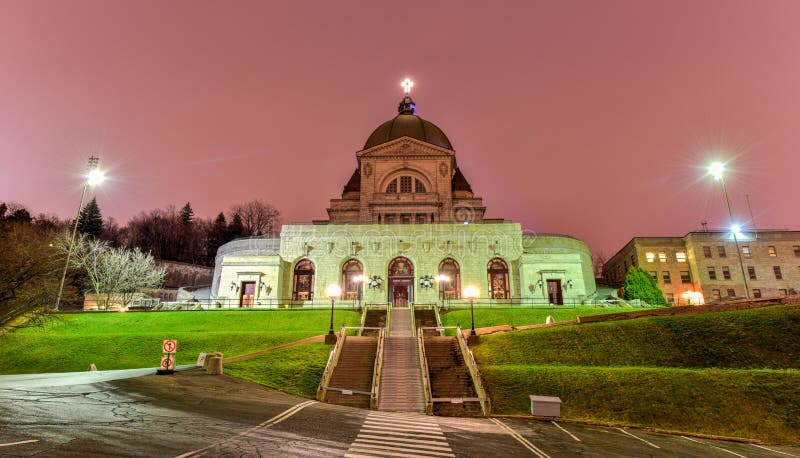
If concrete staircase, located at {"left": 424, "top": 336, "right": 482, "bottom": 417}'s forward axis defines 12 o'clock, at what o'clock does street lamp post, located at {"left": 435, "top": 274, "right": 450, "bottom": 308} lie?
The street lamp post is roughly at 6 o'clock from the concrete staircase.

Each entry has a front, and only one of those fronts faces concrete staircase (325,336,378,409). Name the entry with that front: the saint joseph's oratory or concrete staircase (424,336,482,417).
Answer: the saint joseph's oratory

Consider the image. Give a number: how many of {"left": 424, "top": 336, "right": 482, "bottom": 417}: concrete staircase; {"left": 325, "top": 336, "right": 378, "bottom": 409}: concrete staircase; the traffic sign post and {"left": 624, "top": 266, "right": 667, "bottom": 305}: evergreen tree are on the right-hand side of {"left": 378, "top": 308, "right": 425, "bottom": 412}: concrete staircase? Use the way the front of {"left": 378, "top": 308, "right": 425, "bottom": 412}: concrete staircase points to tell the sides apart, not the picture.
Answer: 2

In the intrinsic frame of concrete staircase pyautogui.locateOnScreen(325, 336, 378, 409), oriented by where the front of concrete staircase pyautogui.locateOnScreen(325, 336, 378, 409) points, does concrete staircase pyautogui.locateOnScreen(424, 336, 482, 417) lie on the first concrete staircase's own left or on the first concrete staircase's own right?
on the first concrete staircase's own left

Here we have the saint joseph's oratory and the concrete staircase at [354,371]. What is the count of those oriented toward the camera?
2

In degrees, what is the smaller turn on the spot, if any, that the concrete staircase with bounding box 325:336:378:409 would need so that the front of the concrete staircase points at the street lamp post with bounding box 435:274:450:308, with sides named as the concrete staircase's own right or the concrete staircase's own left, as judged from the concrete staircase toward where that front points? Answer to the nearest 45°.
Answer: approximately 135° to the concrete staircase's own left

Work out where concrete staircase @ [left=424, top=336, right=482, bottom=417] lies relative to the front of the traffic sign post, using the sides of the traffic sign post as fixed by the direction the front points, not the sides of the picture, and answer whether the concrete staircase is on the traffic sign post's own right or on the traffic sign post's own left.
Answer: on the traffic sign post's own left

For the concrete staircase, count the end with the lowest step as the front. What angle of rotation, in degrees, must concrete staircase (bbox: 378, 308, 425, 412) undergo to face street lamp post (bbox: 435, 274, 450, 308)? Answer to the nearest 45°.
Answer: approximately 180°

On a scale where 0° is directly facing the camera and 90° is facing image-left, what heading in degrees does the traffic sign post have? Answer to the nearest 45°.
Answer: approximately 0°

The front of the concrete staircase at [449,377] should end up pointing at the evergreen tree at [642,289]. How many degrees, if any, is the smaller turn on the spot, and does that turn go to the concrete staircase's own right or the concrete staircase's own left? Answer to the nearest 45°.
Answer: approximately 135° to the concrete staircase's own left

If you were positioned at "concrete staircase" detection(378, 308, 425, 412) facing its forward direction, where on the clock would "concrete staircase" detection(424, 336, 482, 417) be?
"concrete staircase" detection(424, 336, 482, 417) is roughly at 9 o'clock from "concrete staircase" detection(378, 308, 425, 412).

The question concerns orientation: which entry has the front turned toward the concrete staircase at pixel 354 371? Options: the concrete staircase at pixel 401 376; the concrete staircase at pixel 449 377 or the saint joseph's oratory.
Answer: the saint joseph's oratory

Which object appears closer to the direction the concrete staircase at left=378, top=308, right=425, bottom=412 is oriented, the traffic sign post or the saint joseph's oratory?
the traffic sign post

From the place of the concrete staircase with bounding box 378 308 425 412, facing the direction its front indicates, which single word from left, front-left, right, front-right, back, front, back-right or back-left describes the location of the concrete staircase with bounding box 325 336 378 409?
right
